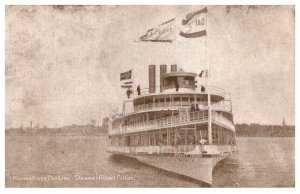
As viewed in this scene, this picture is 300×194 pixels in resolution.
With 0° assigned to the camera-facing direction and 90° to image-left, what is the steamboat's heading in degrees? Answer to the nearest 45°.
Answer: approximately 315°
